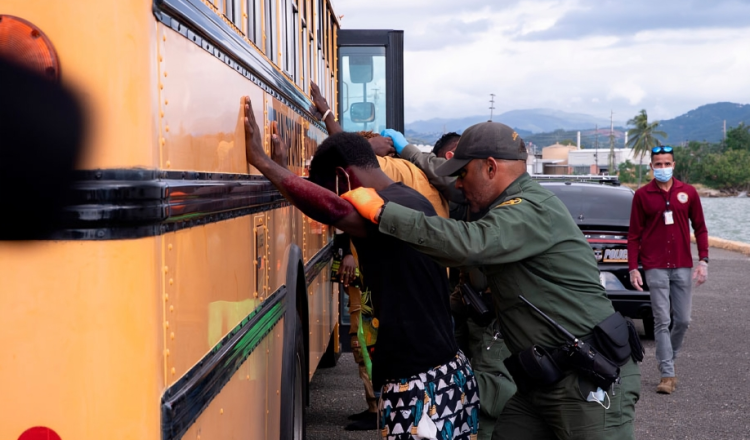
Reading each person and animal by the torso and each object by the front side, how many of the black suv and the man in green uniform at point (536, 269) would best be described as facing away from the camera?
1

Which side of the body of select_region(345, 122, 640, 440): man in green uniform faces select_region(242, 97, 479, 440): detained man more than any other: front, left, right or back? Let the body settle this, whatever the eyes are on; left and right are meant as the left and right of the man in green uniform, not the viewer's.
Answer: front

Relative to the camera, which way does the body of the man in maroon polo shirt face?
toward the camera

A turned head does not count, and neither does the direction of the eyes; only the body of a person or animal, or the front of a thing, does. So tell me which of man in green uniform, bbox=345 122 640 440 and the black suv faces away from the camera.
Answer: the black suv

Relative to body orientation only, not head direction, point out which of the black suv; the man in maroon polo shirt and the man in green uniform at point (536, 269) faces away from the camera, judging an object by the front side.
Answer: the black suv

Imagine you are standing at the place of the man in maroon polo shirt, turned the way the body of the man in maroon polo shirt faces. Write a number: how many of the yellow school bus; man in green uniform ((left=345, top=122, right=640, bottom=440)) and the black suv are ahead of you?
2

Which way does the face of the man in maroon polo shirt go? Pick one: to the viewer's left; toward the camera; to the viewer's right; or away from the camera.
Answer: toward the camera

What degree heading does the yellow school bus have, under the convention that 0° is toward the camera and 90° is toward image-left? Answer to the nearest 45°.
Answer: approximately 225°

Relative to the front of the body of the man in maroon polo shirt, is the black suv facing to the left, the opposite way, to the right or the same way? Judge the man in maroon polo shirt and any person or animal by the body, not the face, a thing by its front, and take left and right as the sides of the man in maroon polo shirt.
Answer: the opposite way

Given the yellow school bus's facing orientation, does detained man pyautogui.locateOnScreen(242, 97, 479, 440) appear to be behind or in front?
behind

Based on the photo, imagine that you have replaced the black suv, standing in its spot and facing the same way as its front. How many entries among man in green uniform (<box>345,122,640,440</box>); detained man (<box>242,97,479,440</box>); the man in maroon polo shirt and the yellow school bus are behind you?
4

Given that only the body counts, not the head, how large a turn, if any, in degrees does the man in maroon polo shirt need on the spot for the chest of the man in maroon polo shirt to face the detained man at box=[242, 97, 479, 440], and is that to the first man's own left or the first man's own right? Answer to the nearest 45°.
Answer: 0° — they already face them

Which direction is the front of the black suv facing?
away from the camera

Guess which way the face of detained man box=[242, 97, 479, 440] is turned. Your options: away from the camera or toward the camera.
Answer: away from the camera

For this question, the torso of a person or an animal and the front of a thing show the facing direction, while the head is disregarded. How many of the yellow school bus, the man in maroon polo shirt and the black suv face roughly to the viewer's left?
0

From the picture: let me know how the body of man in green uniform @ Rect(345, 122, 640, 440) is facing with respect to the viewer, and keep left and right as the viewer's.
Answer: facing to the left of the viewer
